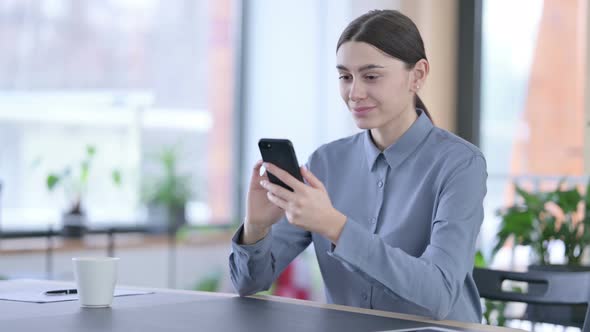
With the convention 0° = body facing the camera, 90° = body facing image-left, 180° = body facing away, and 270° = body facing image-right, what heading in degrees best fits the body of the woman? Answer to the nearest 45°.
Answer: approximately 45°

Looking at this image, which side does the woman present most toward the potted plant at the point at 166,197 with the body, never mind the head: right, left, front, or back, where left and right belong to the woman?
right

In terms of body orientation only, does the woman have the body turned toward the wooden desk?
yes

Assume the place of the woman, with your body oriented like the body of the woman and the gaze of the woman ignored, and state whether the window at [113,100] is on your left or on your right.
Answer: on your right

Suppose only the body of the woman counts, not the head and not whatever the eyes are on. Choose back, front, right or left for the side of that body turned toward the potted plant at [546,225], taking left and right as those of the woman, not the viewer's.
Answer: back

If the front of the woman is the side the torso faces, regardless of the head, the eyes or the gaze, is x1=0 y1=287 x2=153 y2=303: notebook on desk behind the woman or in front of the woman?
in front
